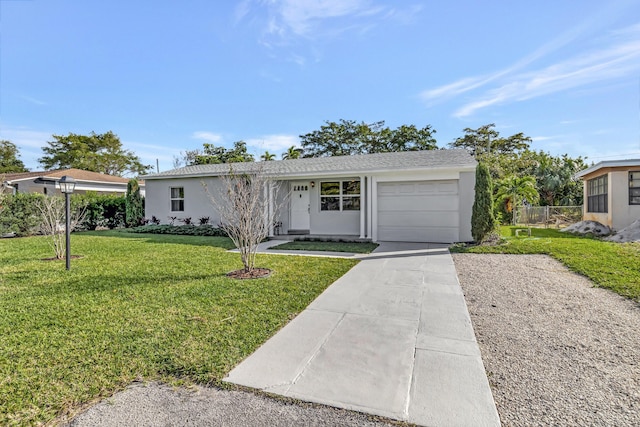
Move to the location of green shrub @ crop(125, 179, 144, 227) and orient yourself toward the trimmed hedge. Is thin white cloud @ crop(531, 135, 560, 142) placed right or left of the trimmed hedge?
left

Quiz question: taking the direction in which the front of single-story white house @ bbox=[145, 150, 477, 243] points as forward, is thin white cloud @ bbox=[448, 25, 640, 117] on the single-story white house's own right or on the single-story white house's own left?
on the single-story white house's own left

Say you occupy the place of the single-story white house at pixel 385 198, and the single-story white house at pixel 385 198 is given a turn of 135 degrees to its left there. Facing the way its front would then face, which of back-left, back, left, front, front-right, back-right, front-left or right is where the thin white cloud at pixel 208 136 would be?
left

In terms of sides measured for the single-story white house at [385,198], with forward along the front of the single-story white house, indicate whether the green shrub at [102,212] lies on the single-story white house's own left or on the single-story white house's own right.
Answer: on the single-story white house's own right

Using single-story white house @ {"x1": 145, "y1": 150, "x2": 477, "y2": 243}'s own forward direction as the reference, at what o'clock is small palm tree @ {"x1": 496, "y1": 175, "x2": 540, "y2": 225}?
The small palm tree is roughly at 8 o'clock from the single-story white house.

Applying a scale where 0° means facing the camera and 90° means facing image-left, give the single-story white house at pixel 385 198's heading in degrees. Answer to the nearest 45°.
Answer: approximately 0°

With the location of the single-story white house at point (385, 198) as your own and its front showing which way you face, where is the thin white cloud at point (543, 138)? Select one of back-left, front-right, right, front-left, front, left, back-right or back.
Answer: back-left

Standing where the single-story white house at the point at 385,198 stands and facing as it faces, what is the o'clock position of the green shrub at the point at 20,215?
The green shrub is roughly at 3 o'clock from the single-story white house.
